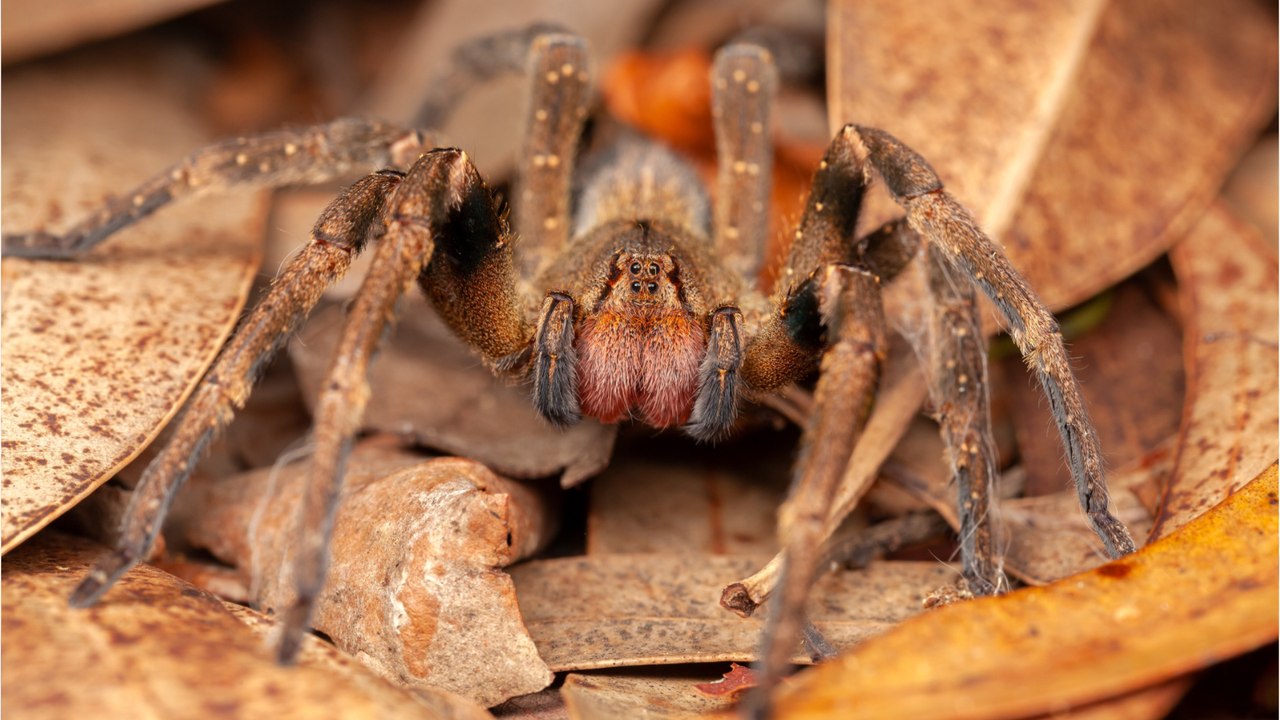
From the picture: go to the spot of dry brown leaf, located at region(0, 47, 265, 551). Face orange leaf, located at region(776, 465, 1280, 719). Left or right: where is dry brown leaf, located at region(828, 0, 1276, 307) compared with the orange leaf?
left

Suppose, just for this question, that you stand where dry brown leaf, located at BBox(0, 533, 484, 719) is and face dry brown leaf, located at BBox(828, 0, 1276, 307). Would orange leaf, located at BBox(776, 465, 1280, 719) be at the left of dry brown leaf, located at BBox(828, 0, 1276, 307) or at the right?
right

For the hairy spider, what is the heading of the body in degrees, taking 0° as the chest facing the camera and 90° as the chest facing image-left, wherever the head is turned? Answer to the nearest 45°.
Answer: approximately 0°

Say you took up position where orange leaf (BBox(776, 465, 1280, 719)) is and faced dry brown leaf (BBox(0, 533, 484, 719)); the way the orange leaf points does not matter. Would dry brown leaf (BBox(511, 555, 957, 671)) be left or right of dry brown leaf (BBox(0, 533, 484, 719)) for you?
right

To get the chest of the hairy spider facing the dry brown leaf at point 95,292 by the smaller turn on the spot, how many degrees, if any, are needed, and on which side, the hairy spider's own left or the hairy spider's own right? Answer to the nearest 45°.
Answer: approximately 90° to the hairy spider's own right
